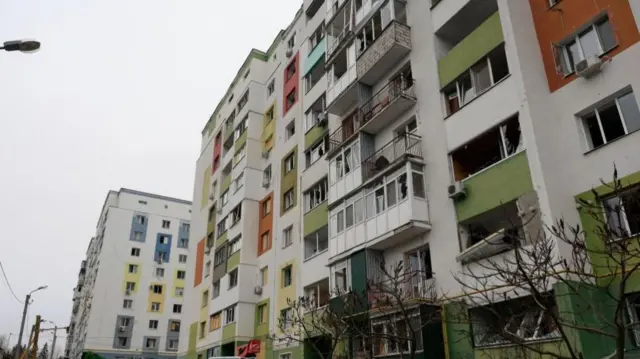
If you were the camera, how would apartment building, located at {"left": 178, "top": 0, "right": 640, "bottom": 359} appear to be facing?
facing the viewer and to the left of the viewer
